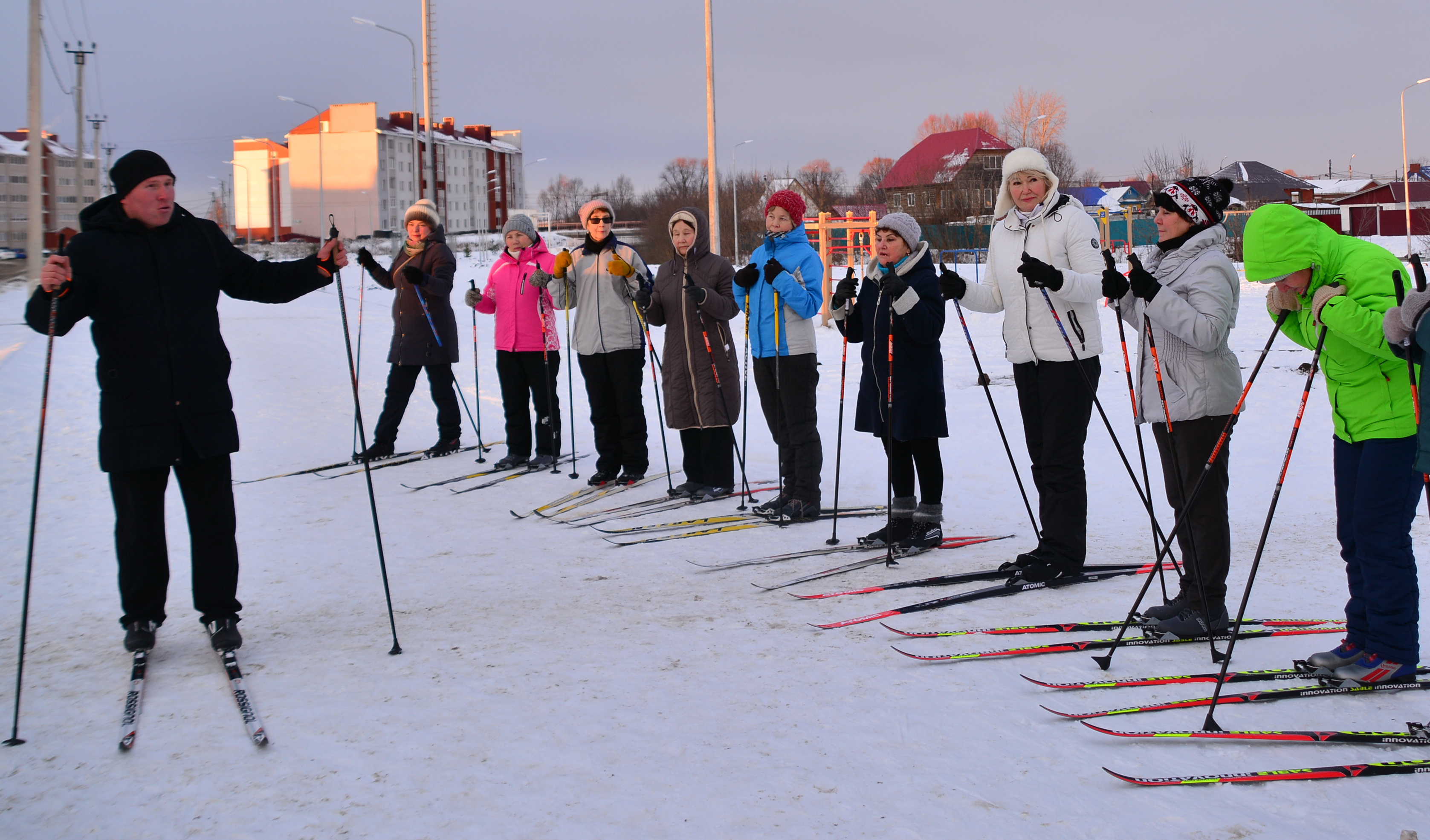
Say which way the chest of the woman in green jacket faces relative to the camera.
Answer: to the viewer's left

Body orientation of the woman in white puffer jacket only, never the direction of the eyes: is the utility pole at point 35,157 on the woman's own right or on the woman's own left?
on the woman's own right

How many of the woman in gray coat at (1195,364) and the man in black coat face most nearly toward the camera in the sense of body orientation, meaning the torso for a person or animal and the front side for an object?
1

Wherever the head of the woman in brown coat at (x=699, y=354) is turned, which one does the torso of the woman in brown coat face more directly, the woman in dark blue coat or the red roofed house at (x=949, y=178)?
the woman in dark blue coat

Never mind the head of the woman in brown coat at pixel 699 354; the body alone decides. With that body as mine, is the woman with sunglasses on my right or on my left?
on my right

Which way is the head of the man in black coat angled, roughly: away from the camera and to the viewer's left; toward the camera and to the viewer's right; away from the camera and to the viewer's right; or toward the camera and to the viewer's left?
toward the camera and to the viewer's right

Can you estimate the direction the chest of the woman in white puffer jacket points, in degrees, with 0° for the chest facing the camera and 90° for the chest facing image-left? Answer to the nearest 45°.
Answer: approximately 45°

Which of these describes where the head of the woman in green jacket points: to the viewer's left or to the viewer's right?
to the viewer's left
